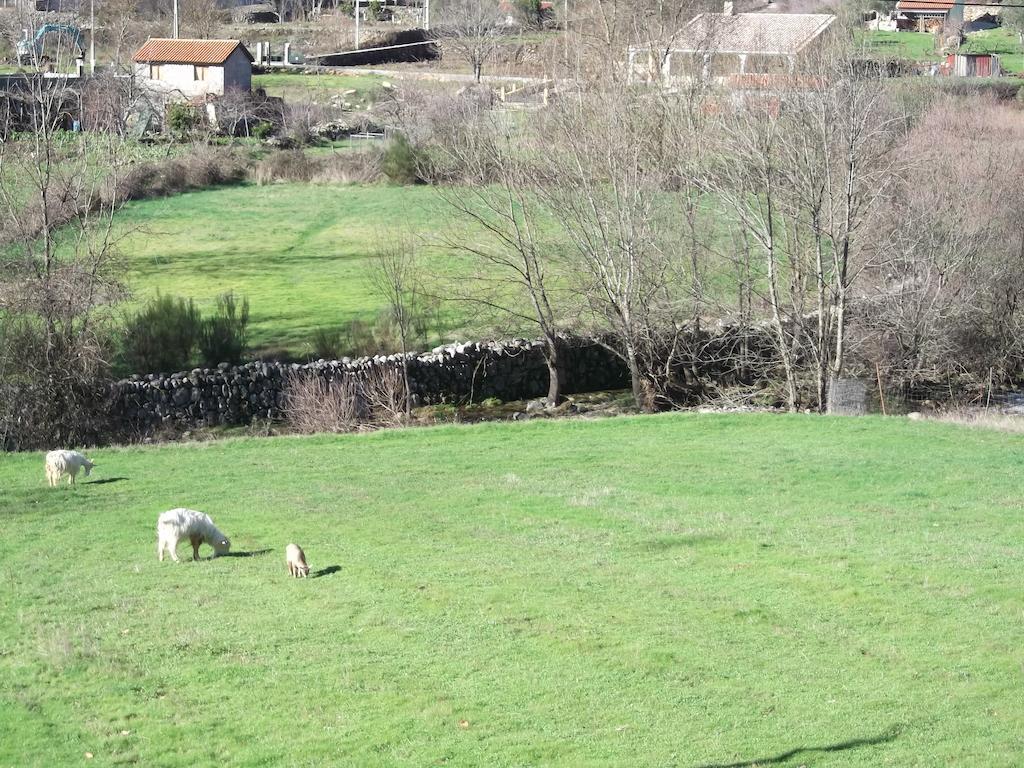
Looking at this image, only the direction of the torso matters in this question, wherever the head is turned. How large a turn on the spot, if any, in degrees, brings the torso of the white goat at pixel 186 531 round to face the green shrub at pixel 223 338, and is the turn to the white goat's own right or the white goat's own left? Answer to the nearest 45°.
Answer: approximately 90° to the white goat's own left

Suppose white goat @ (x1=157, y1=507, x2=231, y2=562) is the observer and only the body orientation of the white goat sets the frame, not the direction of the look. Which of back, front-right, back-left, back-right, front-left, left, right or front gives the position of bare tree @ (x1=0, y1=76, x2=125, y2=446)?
left

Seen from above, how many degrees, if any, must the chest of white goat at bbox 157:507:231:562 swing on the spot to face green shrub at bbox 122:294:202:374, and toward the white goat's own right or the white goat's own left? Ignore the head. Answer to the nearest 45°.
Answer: approximately 90° to the white goat's own left

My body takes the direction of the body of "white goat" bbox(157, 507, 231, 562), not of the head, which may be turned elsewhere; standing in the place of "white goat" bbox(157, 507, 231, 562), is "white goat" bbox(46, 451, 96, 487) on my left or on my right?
on my left

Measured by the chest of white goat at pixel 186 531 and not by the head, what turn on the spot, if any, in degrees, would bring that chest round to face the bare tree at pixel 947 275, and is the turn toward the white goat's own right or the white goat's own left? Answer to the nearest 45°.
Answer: approximately 45° to the white goat's own left

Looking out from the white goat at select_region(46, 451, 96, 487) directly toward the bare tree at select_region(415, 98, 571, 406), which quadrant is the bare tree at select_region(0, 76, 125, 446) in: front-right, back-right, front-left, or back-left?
front-left

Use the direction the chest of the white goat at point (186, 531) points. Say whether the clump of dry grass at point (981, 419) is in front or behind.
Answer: in front

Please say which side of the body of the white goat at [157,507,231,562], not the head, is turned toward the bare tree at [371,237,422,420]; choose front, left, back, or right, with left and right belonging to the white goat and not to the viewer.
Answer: left

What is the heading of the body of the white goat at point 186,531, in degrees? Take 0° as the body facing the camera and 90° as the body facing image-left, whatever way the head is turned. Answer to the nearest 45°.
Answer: approximately 270°

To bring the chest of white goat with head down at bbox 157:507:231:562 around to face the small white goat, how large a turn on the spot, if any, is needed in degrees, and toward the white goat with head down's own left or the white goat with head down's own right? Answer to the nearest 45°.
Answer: approximately 45° to the white goat with head down's own right
